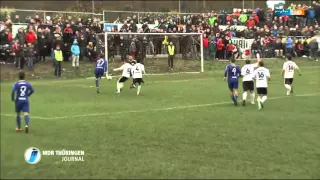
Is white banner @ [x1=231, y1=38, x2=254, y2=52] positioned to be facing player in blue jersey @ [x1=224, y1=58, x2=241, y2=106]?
yes

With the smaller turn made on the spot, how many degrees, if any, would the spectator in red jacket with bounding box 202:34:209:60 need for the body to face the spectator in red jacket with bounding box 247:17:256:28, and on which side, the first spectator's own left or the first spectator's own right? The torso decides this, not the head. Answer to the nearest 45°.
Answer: approximately 135° to the first spectator's own left

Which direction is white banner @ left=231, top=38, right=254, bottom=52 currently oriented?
toward the camera

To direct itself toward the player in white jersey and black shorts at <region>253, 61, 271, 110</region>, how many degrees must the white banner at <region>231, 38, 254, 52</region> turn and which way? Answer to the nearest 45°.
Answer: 0° — it already faces them

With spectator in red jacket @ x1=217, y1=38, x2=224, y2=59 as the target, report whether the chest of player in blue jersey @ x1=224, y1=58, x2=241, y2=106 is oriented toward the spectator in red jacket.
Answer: yes

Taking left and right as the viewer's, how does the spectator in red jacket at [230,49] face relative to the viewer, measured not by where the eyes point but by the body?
facing the viewer

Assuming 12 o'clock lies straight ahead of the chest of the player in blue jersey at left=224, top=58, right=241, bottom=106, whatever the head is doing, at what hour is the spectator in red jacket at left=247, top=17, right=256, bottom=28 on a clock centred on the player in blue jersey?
The spectator in red jacket is roughly at 12 o'clock from the player in blue jersey.

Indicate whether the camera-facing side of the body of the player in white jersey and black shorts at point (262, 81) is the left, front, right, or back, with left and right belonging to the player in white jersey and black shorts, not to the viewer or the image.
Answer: back

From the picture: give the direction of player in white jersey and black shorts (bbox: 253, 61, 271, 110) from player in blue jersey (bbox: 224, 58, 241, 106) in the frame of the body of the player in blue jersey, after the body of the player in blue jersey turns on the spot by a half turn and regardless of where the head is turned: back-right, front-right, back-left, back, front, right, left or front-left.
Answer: front-left

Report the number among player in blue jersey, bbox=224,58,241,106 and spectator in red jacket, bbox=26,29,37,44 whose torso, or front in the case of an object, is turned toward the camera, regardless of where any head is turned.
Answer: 1

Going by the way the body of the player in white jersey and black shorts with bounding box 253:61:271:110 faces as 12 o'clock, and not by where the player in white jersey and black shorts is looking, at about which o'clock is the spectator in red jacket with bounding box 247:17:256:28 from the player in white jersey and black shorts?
The spectator in red jacket is roughly at 12 o'clock from the player in white jersey and black shorts.

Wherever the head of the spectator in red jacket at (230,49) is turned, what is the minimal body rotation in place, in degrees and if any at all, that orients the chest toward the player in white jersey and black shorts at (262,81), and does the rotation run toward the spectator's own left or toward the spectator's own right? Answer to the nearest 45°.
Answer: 0° — they already face them
